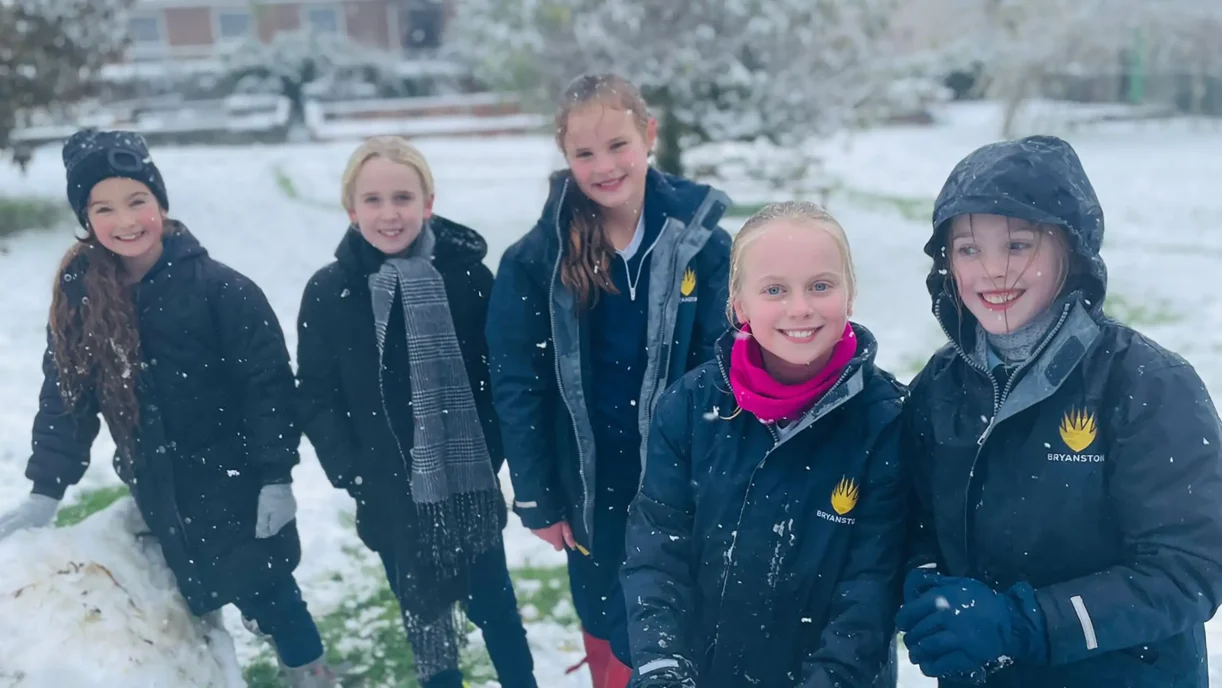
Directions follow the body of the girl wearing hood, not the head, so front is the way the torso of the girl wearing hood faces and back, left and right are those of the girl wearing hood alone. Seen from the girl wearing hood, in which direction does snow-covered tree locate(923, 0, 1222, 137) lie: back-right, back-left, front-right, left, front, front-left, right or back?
back-right

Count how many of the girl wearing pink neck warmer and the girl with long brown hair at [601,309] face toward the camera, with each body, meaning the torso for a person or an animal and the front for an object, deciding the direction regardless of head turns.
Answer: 2

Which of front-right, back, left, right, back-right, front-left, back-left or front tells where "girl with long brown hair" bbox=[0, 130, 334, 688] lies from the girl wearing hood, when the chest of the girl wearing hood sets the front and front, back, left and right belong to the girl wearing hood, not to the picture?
front-right

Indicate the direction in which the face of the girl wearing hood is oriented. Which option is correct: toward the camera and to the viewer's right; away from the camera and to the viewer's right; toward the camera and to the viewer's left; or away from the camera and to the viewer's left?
toward the camera and to the viewer's left

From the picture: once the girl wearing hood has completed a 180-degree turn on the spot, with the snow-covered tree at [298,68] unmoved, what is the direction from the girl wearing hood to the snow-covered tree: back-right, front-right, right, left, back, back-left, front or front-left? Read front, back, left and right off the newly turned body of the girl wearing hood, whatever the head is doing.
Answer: left

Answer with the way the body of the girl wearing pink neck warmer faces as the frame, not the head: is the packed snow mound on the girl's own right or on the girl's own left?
on the girl's own right

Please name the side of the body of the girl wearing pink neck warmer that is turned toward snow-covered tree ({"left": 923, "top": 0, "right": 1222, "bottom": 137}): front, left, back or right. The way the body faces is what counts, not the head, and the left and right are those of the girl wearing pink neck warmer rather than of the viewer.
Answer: back

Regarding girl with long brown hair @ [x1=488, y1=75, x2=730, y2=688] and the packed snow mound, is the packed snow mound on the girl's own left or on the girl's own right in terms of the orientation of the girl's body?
on the girl's own right

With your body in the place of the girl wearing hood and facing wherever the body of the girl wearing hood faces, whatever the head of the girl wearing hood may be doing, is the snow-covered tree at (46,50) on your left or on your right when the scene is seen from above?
on your right

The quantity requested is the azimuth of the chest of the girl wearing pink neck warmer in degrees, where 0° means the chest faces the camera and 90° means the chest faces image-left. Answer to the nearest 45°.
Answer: approximately 0°

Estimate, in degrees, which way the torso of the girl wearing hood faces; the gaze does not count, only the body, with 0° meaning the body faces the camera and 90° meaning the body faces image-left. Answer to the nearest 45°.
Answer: approximately 45°
